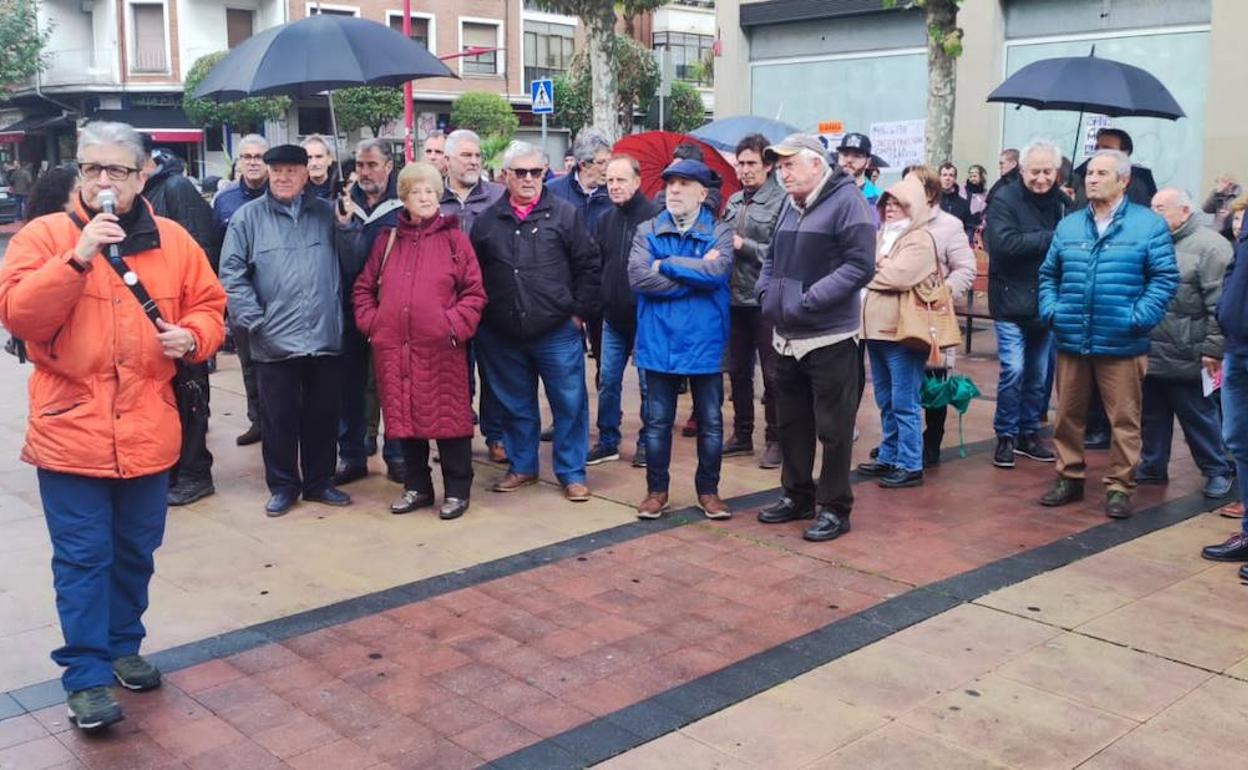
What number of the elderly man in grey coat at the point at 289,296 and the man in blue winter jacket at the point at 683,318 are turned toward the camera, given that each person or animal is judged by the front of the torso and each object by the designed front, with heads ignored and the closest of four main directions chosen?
2

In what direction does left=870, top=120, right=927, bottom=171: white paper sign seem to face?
toward the camera

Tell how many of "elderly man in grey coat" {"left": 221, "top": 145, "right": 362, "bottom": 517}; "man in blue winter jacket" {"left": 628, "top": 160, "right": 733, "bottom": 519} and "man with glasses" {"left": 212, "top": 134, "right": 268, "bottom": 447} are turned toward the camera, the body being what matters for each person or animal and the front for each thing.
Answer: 3

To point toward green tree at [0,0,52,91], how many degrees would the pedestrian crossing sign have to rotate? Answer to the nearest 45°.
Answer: approximately 135° to its right

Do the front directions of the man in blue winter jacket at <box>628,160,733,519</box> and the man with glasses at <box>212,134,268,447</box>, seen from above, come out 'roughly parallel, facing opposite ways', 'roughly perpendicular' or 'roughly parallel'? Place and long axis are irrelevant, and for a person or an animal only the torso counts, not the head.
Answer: roughly parallel

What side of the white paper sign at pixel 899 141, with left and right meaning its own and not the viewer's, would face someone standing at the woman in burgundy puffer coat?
front

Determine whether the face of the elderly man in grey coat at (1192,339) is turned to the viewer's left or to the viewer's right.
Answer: to the viewer's left

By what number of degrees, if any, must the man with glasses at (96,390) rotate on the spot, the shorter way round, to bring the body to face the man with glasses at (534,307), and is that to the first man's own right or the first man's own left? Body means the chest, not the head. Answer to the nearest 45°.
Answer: approximately 90° to the first man's own left

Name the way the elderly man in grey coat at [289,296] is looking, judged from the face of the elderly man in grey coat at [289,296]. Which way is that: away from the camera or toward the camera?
toward the camera

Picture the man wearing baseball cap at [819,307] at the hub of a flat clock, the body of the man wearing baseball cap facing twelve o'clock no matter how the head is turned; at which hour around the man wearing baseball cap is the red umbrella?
The red umbrella is roughly at 4 o'clock from the man wearing baseball cap.

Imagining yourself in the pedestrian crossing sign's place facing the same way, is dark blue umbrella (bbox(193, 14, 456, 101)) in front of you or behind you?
in front

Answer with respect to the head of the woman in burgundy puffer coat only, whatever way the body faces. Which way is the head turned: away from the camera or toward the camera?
toward the camera

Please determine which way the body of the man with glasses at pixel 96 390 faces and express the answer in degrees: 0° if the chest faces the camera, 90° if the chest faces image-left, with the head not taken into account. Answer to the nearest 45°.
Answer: approximately 315°

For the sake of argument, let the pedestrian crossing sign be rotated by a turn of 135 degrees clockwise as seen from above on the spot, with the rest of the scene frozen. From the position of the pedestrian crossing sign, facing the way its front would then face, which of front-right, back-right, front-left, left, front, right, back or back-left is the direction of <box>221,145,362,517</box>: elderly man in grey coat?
back-left

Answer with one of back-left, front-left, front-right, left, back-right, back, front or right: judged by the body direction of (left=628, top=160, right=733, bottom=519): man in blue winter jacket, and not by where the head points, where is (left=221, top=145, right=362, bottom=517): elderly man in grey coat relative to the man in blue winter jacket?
right

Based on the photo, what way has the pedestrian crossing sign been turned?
toward the camera

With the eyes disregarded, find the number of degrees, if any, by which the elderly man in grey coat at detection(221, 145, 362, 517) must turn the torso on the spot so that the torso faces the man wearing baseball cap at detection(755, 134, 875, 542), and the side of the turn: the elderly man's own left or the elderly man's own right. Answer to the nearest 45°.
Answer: approximately 45° to the elderly man's own left

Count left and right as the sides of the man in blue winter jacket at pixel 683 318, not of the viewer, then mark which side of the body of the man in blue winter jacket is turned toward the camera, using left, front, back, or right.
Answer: front

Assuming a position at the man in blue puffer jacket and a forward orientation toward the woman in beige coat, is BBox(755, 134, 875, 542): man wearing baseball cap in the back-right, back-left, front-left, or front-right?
front-left
